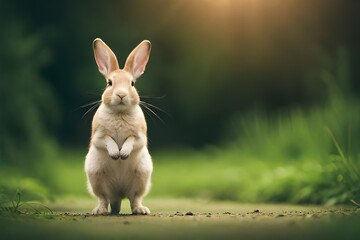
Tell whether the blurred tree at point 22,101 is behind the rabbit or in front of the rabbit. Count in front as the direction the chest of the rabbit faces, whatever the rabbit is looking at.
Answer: behind

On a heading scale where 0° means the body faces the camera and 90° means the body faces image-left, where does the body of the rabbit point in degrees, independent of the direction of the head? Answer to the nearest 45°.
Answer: approximately 0°
